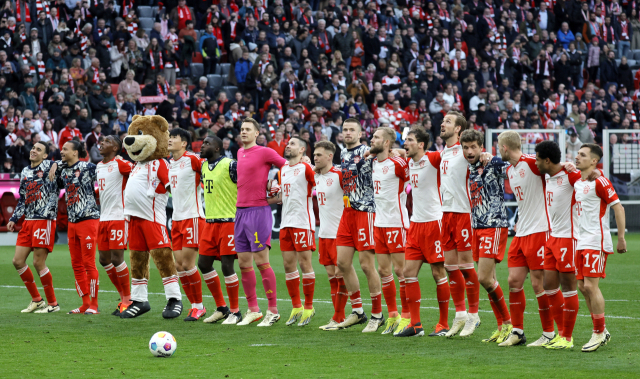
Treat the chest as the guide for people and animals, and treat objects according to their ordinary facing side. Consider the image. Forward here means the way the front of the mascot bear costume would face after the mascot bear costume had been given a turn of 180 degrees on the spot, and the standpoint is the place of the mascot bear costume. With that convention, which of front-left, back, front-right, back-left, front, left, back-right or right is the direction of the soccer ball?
back-right

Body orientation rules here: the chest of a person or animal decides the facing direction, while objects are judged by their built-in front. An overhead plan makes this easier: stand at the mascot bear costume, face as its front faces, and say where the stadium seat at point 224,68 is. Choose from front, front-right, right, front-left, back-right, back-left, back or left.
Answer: back-right

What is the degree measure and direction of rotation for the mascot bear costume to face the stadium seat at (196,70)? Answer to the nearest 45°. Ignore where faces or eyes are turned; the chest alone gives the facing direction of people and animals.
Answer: approximately 135° to its right

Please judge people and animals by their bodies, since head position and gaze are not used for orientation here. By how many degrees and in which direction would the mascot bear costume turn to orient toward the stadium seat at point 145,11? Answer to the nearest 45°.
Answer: approximately 135° to its right

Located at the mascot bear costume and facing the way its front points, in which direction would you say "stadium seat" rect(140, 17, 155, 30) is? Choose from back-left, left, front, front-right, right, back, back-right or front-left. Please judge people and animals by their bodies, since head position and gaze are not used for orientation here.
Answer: back-right

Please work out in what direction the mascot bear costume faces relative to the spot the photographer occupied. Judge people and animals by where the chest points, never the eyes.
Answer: facing the viewer and to the left of the viewer

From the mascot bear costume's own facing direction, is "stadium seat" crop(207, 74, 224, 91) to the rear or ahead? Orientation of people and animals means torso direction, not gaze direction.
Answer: to the rear
